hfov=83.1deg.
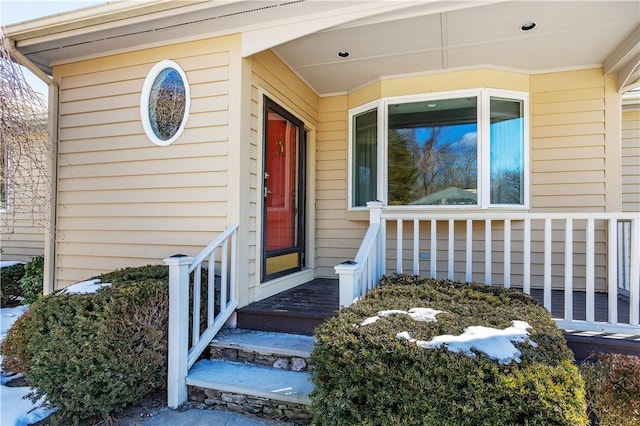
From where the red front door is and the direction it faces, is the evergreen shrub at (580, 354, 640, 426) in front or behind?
in front

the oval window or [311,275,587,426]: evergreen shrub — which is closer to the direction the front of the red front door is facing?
the evergreen shrub

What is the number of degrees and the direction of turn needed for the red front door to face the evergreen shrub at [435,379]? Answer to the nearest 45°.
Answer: approximately 45° to its right

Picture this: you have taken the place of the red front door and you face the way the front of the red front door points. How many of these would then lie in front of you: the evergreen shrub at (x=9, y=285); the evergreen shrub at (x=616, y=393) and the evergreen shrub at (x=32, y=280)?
1

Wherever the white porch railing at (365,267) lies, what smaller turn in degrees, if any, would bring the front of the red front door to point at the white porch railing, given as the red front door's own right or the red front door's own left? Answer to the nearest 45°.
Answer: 0° — it already faces it

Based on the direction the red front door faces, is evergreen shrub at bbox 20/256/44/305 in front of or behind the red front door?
behind

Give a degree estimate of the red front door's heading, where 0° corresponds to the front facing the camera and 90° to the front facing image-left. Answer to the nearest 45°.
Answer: approximately 315°

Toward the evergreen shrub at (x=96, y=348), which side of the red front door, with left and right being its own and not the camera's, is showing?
right

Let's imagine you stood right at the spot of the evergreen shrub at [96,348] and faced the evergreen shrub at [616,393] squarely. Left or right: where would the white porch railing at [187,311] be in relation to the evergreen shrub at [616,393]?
left

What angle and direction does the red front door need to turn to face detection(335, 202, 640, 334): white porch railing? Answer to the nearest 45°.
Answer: approximately 45° to its left

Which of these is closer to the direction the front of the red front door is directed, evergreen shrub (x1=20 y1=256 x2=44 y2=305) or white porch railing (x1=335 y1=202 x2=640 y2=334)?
the white porch railing
